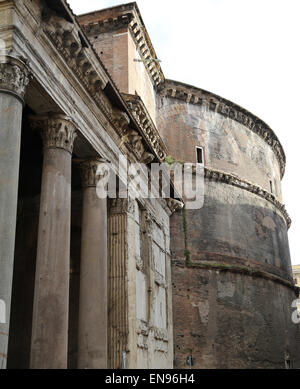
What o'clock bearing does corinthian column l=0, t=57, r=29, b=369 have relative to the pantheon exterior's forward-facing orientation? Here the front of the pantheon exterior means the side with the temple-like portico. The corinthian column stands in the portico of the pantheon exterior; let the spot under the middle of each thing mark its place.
The corinthian column is roughly at 11 o'clock from the pantheon exterior.

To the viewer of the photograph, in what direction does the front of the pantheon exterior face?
facing the viewer and to the left of the viewer
